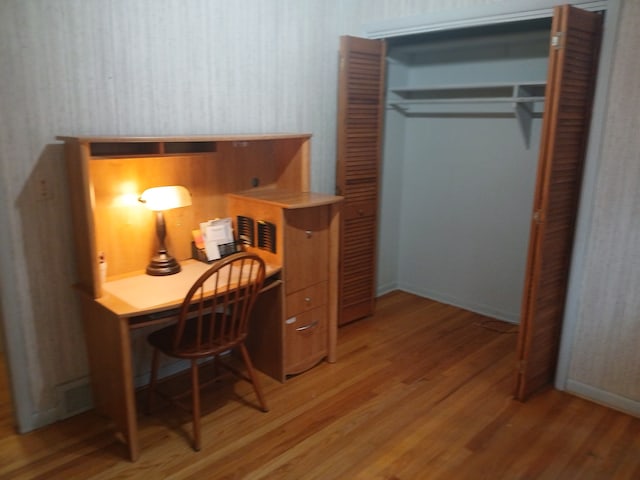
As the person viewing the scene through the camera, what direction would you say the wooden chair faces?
facing away from the viewer and to the left of the viewer

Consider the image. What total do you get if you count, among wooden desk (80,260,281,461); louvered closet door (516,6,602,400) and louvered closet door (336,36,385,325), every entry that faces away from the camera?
0

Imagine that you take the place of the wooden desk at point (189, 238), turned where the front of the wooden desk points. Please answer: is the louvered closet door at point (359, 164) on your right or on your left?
on your left

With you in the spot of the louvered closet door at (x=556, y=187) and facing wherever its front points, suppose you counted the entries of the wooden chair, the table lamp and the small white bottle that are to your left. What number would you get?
0

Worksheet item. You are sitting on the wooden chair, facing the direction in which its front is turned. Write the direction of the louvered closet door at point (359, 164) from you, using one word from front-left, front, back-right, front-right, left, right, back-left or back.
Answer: right

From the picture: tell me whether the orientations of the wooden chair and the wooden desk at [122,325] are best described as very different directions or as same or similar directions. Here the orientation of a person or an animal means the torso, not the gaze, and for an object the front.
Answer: very different directions

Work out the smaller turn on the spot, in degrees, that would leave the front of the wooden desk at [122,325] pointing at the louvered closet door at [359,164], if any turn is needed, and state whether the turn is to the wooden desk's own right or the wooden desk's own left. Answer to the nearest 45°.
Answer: approximately 90° to the wooden desk's own left

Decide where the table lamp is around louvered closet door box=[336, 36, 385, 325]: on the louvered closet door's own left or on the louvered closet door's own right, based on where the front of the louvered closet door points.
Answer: on the louvered closet door's own right

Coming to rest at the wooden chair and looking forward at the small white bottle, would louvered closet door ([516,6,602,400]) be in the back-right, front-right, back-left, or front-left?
back-right

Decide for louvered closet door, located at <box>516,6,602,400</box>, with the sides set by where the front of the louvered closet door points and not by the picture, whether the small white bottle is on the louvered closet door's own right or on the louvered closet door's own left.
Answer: on the louvered closet door's own right

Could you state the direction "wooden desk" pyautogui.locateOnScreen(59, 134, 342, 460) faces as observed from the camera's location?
facing the viewer and to the right of the viewer

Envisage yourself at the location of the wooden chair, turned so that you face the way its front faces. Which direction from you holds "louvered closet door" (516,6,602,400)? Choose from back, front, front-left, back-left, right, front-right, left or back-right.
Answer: back-right
